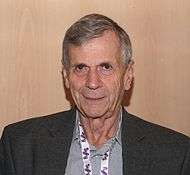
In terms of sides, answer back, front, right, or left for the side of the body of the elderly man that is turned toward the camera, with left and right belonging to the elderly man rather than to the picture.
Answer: front
